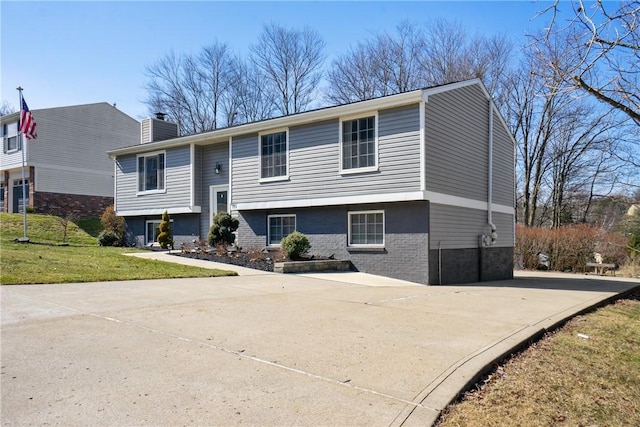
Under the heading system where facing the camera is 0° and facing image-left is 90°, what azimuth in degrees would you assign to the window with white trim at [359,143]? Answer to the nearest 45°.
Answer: approximately 45°

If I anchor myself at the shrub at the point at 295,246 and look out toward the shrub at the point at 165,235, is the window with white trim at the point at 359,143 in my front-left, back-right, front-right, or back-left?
back-right

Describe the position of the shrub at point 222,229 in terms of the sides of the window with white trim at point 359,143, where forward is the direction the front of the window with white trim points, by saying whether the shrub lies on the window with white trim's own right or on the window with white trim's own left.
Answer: on the window with white trim's own right

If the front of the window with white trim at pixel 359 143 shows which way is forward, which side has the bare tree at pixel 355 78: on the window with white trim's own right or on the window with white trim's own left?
on the window with white trim's own right

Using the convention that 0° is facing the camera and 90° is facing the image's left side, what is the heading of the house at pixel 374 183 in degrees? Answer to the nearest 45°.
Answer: approximately 45°

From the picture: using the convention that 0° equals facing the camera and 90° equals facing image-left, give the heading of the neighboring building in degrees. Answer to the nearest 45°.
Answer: approximately 45°

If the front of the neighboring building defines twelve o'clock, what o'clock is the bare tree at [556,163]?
The bare tree is roughly at 8 o'clock from the neighboring building.

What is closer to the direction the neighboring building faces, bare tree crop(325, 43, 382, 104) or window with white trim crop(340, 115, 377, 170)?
the window with white trim
